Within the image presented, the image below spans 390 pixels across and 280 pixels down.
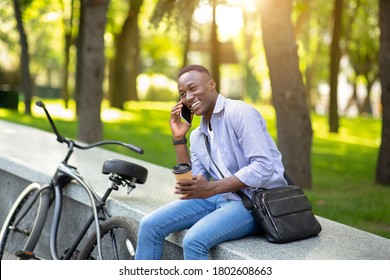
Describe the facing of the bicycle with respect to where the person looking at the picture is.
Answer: facing away from the viewer and to the left of the viewer

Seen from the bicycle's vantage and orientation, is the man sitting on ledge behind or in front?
behind

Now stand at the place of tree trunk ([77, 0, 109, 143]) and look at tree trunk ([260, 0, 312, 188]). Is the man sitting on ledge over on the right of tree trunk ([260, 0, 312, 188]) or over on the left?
right

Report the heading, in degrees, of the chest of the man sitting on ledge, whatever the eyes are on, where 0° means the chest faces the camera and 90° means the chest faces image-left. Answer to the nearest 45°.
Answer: approximately 45°

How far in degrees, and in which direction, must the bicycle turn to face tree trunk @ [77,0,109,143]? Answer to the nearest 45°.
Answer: approximately 45° to its right

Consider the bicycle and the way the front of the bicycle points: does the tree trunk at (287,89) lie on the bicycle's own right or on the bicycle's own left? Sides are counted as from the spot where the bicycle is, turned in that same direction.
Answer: on the bicycle's own right

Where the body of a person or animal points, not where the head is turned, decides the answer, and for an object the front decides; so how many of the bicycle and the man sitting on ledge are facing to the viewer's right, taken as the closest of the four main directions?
0

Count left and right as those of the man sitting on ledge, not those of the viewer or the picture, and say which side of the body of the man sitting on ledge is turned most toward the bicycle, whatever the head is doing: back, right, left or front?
right

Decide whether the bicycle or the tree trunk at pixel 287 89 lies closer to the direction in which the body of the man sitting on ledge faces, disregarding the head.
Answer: the bicycle

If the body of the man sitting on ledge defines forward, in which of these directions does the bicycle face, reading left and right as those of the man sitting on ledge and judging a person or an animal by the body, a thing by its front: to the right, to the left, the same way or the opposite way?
to the right
